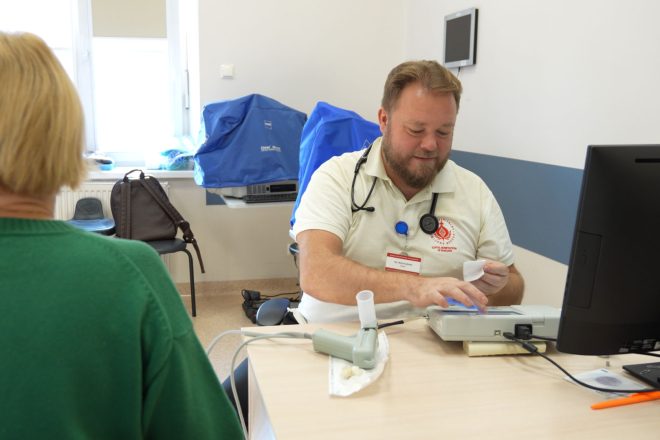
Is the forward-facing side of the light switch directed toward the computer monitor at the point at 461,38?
no

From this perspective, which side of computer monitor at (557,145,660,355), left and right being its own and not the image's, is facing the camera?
back

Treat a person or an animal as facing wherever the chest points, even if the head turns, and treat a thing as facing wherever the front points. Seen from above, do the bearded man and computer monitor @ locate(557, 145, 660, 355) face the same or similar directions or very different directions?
very different directions

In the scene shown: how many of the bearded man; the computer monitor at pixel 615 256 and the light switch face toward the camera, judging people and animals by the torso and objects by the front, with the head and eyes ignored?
2

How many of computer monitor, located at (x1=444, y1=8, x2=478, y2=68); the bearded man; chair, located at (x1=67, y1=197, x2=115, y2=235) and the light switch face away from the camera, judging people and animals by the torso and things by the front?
0

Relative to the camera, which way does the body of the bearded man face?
toward the camera

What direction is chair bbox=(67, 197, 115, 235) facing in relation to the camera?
toward the camera

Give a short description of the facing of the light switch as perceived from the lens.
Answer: facing the viewer

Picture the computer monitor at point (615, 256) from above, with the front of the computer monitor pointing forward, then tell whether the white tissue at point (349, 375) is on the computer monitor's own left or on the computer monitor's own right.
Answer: on the computer monitor's own left

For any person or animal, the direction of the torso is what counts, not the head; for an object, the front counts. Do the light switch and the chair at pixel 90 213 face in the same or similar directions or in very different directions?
same or similar directions

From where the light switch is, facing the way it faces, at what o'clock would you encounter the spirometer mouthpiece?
The spirometer mouthpiece is roughly at 12 o'clock from the light switch.

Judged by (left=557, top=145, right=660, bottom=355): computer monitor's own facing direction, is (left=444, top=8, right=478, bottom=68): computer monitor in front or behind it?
in front

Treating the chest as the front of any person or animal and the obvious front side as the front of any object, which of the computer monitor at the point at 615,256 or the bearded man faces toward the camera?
the bearded man

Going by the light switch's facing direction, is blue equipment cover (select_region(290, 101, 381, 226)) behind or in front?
in front

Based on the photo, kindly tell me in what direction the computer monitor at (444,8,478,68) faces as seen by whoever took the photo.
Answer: facing the viewer and to the left of the viewer

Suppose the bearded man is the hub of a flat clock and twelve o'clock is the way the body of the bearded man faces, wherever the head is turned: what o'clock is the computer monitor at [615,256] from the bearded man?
The computer monitor is roughly at 11 o'clock from the bearded man.

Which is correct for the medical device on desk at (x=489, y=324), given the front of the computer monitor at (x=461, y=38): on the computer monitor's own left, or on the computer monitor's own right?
on the computer monitor's own left
